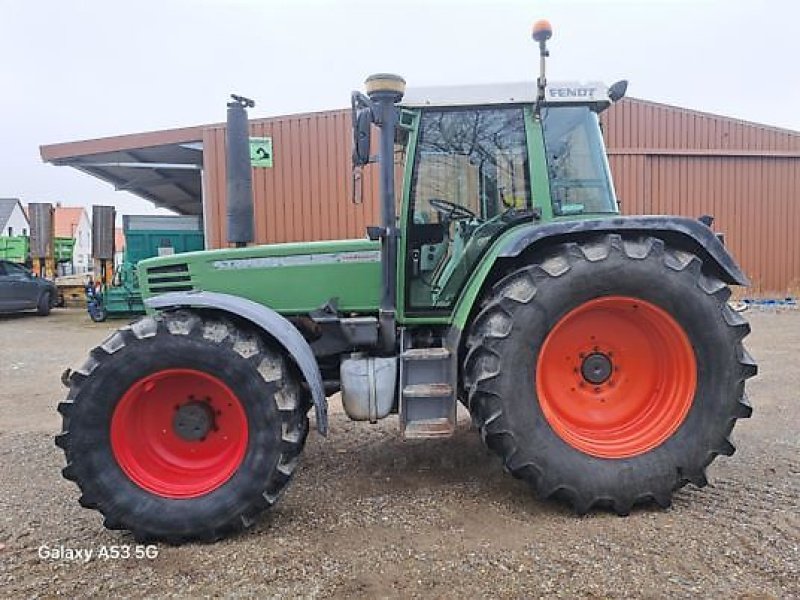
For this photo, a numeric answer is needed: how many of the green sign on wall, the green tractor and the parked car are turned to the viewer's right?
1

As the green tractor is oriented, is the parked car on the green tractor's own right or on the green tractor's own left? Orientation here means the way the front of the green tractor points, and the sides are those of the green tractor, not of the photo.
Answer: on the green tractor's own right

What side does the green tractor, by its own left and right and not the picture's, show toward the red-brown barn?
right

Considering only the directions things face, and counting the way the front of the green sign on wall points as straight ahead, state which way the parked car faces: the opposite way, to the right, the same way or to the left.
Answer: to the left

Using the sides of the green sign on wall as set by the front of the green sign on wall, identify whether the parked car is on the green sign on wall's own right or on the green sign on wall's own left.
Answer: on the green sign on wall's own right

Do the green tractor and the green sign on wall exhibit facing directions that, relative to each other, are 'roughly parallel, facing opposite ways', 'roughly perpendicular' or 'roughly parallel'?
roughly perpendicular

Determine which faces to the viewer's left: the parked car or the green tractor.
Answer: the green tractor

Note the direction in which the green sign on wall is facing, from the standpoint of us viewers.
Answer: facing the viewer

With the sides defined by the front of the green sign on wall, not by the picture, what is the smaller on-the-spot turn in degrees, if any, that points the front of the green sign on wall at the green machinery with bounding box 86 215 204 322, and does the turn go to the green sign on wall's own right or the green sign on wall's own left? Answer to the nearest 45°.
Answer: approximately 135° to the green sign on wall's own right

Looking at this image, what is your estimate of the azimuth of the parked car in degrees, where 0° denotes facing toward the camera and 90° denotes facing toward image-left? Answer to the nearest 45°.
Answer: approximately 270°

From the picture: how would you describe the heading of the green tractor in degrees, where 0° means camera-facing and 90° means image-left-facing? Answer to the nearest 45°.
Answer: approximately 90°
